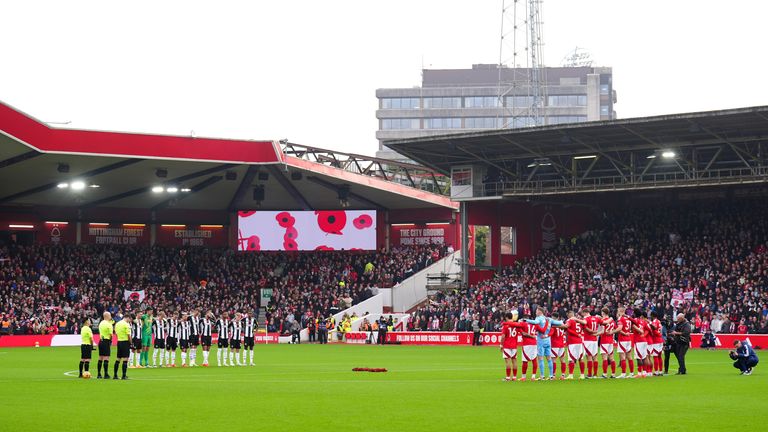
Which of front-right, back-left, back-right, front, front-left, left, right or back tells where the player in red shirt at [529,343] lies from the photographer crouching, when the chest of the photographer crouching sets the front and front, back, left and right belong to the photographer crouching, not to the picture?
front-left

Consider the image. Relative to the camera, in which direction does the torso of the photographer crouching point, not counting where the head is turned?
to the viewer's left

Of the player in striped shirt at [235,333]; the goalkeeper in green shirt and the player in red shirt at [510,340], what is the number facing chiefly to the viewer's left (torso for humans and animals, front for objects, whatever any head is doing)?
0

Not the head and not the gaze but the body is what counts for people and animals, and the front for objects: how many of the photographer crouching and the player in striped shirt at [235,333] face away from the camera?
0

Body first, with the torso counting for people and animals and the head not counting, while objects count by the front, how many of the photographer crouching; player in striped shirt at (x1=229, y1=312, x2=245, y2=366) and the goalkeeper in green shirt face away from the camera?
0

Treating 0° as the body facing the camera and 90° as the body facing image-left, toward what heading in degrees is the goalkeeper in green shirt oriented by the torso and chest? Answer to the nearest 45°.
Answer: approximately 315°

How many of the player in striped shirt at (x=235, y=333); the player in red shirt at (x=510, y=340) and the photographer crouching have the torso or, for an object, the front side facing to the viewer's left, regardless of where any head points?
1
